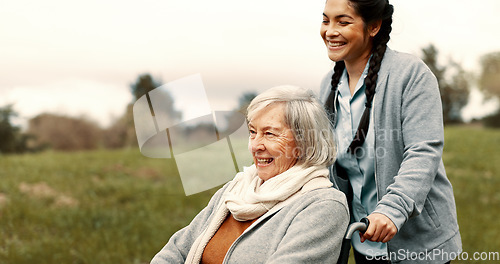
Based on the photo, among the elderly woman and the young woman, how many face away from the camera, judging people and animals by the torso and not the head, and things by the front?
0

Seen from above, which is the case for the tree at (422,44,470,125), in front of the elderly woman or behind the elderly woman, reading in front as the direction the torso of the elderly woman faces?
behind

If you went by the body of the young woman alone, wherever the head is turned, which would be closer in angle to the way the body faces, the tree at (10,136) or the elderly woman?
the elderly woman

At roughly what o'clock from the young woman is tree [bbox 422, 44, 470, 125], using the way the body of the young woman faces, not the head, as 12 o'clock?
The tree is roughly at 5 o'clock from the young woman.

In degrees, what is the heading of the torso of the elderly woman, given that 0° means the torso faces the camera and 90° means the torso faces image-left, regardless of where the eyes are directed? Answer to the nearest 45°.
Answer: approximately 45°

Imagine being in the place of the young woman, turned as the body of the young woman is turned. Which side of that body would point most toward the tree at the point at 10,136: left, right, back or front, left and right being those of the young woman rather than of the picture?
right

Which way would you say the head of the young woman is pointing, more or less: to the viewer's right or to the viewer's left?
to the viewer's left

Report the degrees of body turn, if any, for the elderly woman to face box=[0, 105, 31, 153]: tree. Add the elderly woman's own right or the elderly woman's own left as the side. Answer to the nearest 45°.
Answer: approximately 90° to the elderly woman's own right
